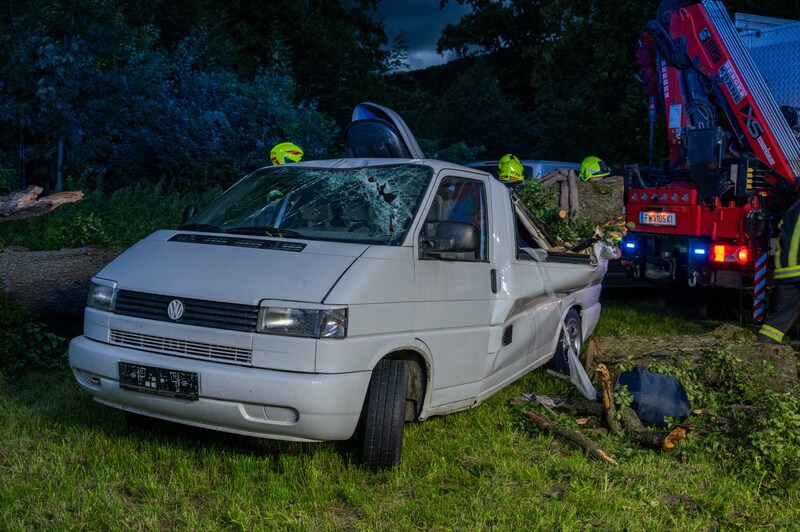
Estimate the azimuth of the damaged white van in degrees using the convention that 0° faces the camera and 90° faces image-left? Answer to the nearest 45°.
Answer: approximately 45°

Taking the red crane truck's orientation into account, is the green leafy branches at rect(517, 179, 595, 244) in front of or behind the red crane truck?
behind

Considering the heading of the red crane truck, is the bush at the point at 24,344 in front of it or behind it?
behind

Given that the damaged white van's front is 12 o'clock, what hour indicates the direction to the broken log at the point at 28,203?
The broken log is roughly at 3 o'clock from the damaged white van.

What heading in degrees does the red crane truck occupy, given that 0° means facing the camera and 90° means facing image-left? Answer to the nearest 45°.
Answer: approximately 225°

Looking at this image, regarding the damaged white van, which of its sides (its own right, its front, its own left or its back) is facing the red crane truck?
back

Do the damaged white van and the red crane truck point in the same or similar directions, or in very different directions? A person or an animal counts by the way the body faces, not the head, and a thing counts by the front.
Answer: very different directions

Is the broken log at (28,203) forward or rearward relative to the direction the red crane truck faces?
rearward

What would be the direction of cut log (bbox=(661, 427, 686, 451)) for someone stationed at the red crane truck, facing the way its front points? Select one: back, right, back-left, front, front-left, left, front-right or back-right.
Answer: back-right
